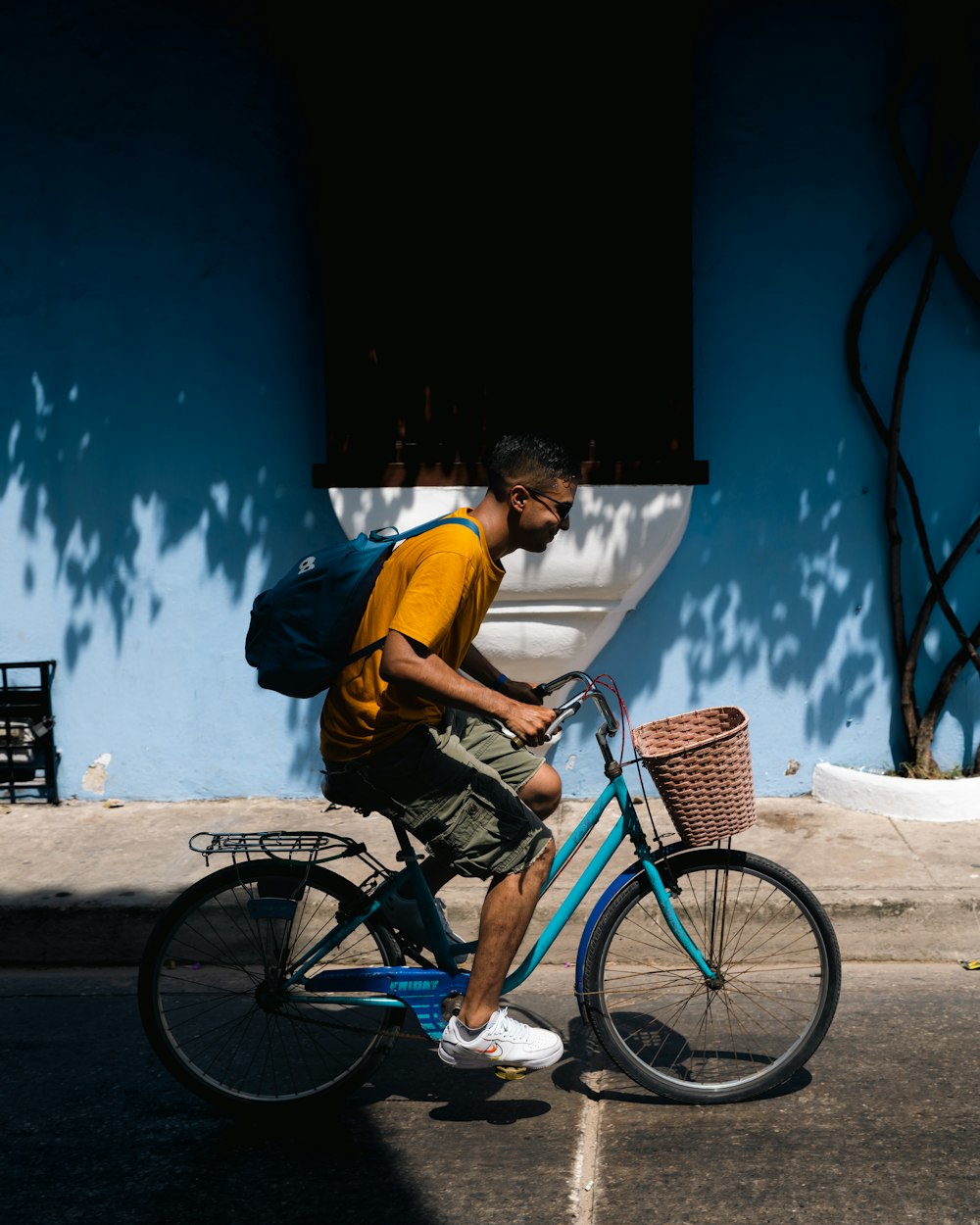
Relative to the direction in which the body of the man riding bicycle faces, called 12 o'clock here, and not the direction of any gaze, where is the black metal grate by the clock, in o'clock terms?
The black metal grate is roughly at 8 o'clock from the man riding bicycle.

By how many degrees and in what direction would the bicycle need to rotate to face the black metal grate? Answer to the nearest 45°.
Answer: approximately 135° to its left

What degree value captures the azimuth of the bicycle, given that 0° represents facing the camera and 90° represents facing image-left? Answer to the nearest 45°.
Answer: approximately 270°

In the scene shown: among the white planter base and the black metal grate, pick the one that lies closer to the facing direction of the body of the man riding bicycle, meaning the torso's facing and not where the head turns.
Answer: the white planter base

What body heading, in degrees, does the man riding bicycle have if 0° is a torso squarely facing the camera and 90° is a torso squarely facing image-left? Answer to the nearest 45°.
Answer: approximately 270°

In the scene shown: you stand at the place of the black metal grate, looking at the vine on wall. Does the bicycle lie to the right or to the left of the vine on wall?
right

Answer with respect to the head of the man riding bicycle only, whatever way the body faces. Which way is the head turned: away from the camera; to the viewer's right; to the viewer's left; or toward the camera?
to the viewer's right

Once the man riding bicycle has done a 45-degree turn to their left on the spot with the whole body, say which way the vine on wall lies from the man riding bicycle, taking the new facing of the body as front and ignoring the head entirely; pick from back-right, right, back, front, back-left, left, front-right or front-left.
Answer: front

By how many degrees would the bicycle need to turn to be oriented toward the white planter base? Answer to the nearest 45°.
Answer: approximately 45° to its left
